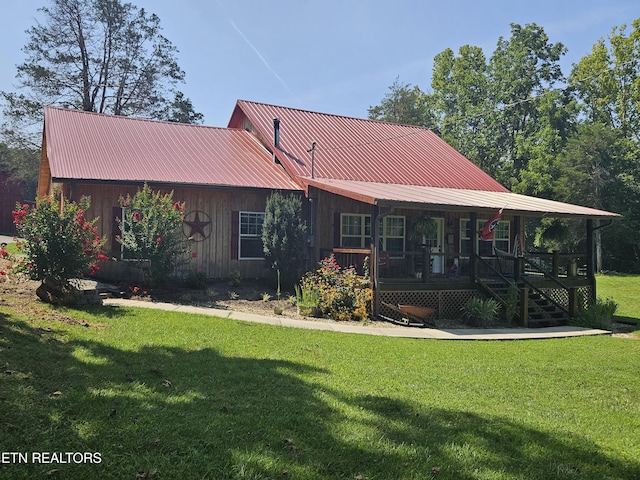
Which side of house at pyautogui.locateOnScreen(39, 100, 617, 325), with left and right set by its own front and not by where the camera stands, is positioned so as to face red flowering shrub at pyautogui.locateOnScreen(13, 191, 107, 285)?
right

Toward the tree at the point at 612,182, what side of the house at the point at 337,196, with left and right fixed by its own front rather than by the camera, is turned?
left

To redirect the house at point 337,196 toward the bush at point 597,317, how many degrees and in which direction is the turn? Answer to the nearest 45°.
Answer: approximately 45° to its left

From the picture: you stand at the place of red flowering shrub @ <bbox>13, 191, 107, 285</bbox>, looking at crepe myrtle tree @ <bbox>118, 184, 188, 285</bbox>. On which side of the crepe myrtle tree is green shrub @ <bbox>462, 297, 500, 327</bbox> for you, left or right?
right

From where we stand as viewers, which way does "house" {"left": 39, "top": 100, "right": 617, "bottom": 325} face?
facing the viewer and to the right of the viewer

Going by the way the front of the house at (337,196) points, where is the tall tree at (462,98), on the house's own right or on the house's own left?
on the house's own left

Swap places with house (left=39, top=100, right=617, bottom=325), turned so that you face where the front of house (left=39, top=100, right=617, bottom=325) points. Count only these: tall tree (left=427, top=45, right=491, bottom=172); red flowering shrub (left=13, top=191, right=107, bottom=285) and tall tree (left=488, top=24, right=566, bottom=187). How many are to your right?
1

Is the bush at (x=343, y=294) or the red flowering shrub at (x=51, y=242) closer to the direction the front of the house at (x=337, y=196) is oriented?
the bush

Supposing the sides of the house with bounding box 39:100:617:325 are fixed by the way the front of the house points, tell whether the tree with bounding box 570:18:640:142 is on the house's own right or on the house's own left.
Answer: on the house's own left

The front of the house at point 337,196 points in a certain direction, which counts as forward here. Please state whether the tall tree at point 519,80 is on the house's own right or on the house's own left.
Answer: on the house's own left
